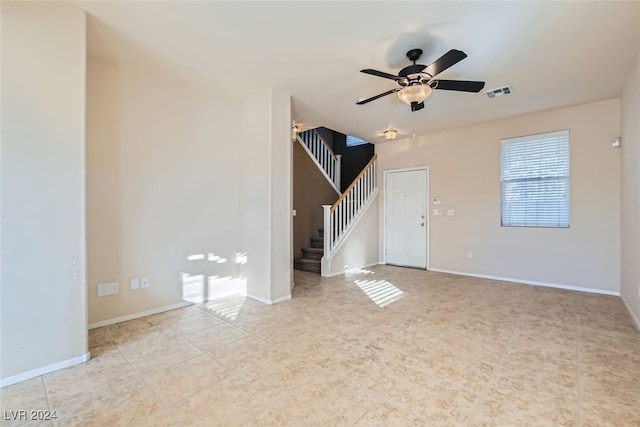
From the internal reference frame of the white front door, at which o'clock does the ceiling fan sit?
The ceiling fan is roughly at 12 o'clock from the white front door.

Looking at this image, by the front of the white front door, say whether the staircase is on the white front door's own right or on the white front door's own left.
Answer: on the white front door's own right

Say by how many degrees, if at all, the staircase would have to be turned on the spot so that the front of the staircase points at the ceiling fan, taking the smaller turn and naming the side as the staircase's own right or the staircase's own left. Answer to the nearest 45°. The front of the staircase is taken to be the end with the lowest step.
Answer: approximately 45° to the staircase's own left

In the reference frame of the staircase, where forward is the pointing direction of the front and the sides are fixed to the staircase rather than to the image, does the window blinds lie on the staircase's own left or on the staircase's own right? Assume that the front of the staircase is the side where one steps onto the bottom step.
on the staircase's own left

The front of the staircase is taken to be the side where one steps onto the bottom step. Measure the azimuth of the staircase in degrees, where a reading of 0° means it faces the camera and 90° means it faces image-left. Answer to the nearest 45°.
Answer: approximately 45°

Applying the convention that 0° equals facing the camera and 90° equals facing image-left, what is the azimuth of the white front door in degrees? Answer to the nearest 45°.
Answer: approximately 0°
